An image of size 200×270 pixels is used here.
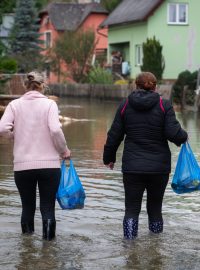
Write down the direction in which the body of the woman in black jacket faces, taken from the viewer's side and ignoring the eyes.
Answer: away from the camera

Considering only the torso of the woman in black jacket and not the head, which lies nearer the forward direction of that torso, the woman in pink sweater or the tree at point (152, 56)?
the tree

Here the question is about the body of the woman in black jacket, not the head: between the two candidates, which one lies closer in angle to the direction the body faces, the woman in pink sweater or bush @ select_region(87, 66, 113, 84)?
the bush

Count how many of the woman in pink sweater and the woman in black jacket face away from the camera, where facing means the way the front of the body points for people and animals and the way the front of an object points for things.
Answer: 2

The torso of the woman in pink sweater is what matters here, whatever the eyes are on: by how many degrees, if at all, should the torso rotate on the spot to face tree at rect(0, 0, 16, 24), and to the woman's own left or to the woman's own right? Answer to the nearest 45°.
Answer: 0° — they already face it

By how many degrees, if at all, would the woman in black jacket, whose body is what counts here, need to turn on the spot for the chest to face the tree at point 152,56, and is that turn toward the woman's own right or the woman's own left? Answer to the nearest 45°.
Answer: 0° — they already face it

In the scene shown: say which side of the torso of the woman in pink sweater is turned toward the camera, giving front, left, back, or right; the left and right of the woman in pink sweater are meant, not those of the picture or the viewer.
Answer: back

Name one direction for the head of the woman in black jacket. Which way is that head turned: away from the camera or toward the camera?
away from the camera

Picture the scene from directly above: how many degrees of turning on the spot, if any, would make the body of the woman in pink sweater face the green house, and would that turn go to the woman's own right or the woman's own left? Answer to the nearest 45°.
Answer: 0° — they already face it
